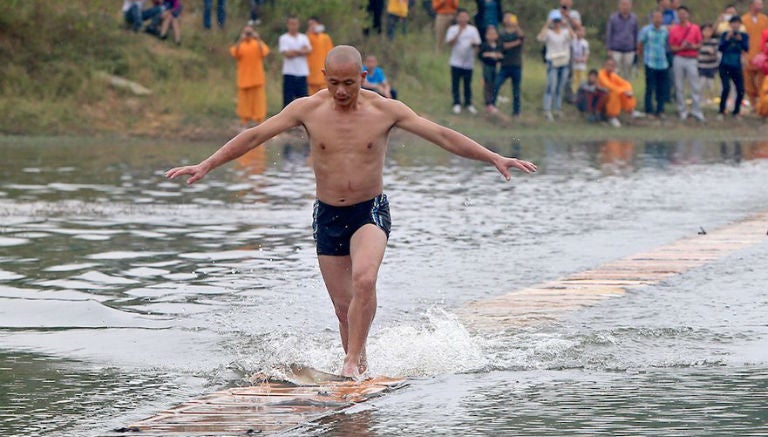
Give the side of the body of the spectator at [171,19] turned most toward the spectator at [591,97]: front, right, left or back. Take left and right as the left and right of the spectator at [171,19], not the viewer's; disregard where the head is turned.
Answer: left

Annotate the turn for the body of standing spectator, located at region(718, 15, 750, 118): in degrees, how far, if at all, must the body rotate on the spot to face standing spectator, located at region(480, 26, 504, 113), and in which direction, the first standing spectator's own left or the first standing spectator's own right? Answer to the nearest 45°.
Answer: approximately 90° to the first standing spectator's own right

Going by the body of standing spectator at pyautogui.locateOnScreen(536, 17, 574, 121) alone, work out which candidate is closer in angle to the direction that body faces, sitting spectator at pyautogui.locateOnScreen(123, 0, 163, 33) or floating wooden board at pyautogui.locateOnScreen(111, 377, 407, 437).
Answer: the floating wooden board

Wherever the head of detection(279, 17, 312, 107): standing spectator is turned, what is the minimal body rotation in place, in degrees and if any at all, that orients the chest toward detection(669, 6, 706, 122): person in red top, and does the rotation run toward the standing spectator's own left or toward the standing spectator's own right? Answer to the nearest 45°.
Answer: approximately 90° to the standing spectator's own left

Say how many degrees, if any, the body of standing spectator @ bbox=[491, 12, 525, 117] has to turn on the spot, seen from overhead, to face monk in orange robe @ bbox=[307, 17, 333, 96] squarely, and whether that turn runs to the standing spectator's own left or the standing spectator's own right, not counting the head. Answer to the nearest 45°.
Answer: approximately 90° to the standing spectator's own right

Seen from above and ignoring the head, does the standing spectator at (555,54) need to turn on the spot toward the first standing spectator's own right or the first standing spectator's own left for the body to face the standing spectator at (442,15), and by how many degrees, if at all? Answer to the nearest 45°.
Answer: approximately 135° to the first standing spectator's own right
